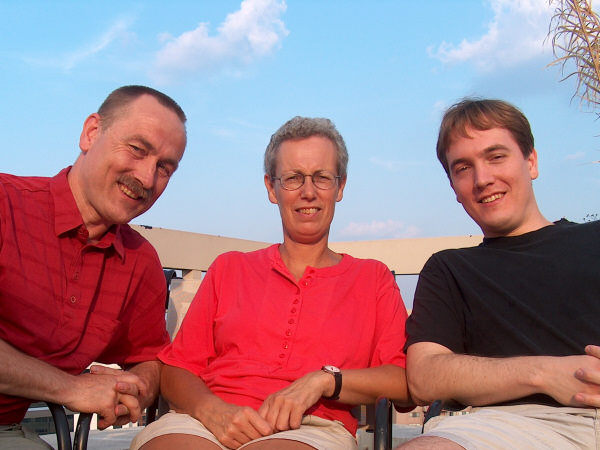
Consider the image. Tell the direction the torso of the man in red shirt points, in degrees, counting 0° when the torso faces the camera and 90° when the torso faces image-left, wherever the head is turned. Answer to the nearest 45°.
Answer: approximately 315°

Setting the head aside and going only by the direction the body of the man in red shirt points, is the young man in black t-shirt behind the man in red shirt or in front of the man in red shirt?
in front
